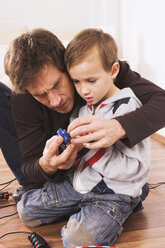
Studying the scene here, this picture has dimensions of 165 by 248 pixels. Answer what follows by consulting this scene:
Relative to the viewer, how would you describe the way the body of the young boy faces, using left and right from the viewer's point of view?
facing the viewer and to the left of the viewer

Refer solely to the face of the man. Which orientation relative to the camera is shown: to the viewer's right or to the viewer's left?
to the viewer's right

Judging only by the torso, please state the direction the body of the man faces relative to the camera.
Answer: toward the camera

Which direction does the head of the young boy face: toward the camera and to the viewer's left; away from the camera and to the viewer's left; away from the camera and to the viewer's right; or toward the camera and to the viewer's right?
toward the camera and to the viewer's left
